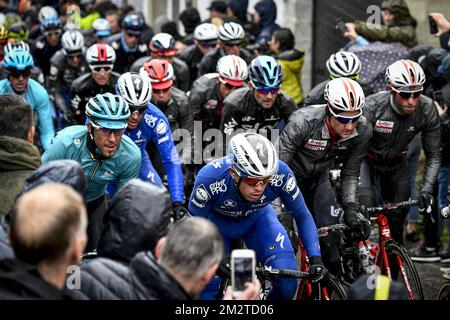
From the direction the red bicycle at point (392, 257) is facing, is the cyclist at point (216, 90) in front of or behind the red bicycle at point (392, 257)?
behind

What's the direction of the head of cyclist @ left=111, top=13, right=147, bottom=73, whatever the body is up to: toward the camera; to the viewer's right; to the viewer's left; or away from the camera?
toward the camera

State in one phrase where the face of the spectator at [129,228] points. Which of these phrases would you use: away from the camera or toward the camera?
away from the camera

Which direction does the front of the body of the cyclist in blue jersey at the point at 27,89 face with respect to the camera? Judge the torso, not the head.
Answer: toward the camera

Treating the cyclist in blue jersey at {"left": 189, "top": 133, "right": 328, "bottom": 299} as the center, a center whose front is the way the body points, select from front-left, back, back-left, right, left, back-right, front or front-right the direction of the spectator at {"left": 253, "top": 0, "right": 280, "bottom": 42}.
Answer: back-left

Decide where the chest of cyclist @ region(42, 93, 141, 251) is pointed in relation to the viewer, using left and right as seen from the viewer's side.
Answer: facing the viewer and to the right of the viewer

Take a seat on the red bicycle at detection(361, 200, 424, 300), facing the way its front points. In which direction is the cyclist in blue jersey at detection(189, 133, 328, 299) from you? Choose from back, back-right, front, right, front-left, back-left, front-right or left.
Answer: right

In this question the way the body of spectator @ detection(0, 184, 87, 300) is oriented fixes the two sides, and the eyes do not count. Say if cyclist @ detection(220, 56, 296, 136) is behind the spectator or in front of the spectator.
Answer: in front

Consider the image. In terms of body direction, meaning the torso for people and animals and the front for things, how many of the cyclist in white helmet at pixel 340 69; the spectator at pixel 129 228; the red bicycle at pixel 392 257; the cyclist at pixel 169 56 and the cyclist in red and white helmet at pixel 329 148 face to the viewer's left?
0

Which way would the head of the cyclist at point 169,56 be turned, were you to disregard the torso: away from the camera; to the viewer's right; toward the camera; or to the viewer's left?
toward the camera

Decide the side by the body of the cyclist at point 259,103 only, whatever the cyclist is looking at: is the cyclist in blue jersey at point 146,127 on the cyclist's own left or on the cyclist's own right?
on the cyclist's own right

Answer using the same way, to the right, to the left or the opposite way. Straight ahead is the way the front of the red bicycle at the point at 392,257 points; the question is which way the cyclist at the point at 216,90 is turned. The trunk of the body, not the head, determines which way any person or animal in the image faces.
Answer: the same way

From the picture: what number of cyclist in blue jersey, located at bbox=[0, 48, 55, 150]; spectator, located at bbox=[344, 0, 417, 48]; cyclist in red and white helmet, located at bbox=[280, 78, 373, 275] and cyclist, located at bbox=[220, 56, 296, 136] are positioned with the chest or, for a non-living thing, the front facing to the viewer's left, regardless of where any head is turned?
1

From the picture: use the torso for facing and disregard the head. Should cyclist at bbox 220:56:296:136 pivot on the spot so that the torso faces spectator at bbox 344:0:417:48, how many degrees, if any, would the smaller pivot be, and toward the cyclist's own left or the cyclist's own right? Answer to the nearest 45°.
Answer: approximately 90° to the cyclist's own left

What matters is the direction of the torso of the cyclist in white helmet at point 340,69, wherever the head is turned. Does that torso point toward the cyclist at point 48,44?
no

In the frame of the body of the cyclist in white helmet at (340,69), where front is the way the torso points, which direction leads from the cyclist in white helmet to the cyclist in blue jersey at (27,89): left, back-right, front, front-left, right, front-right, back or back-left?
right

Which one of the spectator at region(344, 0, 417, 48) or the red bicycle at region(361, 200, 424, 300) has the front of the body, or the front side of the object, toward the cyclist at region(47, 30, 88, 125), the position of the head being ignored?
the spectator

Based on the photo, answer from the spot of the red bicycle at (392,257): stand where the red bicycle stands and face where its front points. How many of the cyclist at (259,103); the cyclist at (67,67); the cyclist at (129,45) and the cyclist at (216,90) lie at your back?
4

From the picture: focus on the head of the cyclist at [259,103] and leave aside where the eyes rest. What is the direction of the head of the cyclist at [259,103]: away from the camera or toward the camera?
toward the camera
